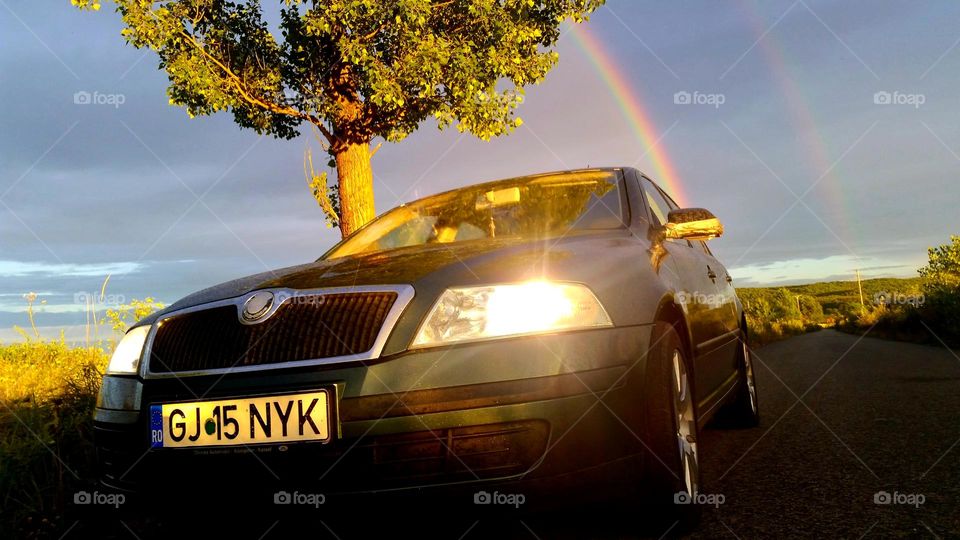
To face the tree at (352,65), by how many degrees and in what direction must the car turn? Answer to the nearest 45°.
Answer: approximately 135° to its right

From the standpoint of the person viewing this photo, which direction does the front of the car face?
facing the viewer and to the left of the viewer
